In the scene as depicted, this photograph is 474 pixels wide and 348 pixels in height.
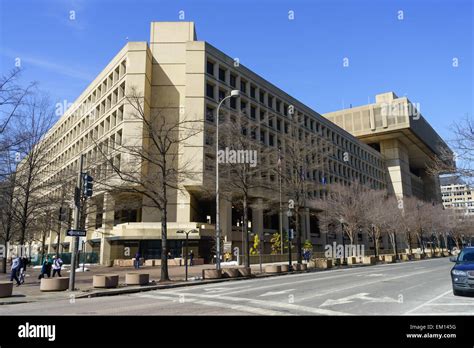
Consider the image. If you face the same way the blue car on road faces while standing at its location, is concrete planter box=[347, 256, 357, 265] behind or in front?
behind

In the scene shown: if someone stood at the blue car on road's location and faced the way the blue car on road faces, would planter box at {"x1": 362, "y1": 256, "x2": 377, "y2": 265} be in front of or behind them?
behind

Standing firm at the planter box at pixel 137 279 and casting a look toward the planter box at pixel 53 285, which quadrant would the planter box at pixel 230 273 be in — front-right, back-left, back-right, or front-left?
back-right

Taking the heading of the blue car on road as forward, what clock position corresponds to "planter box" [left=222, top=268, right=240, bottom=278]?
The planter box is roughly at 4 o'clock from the blue car on road.

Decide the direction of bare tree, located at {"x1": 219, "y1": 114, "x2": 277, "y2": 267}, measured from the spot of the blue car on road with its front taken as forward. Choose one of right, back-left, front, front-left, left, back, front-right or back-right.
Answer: back-right

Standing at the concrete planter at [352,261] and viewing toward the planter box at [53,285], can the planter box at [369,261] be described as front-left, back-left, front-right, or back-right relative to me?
back-left

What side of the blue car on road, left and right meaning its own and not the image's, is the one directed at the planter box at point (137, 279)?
right

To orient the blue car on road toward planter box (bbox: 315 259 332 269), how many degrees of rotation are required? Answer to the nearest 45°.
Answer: approximately 135° to its right

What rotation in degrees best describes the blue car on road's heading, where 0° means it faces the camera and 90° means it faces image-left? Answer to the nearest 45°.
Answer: approximately 0°

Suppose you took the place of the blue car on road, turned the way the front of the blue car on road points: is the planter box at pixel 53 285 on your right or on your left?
on your right

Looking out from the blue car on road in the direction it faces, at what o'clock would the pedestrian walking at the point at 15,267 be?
The pedestrian walking is roughly at 3 o'clock from the blue car on road.
